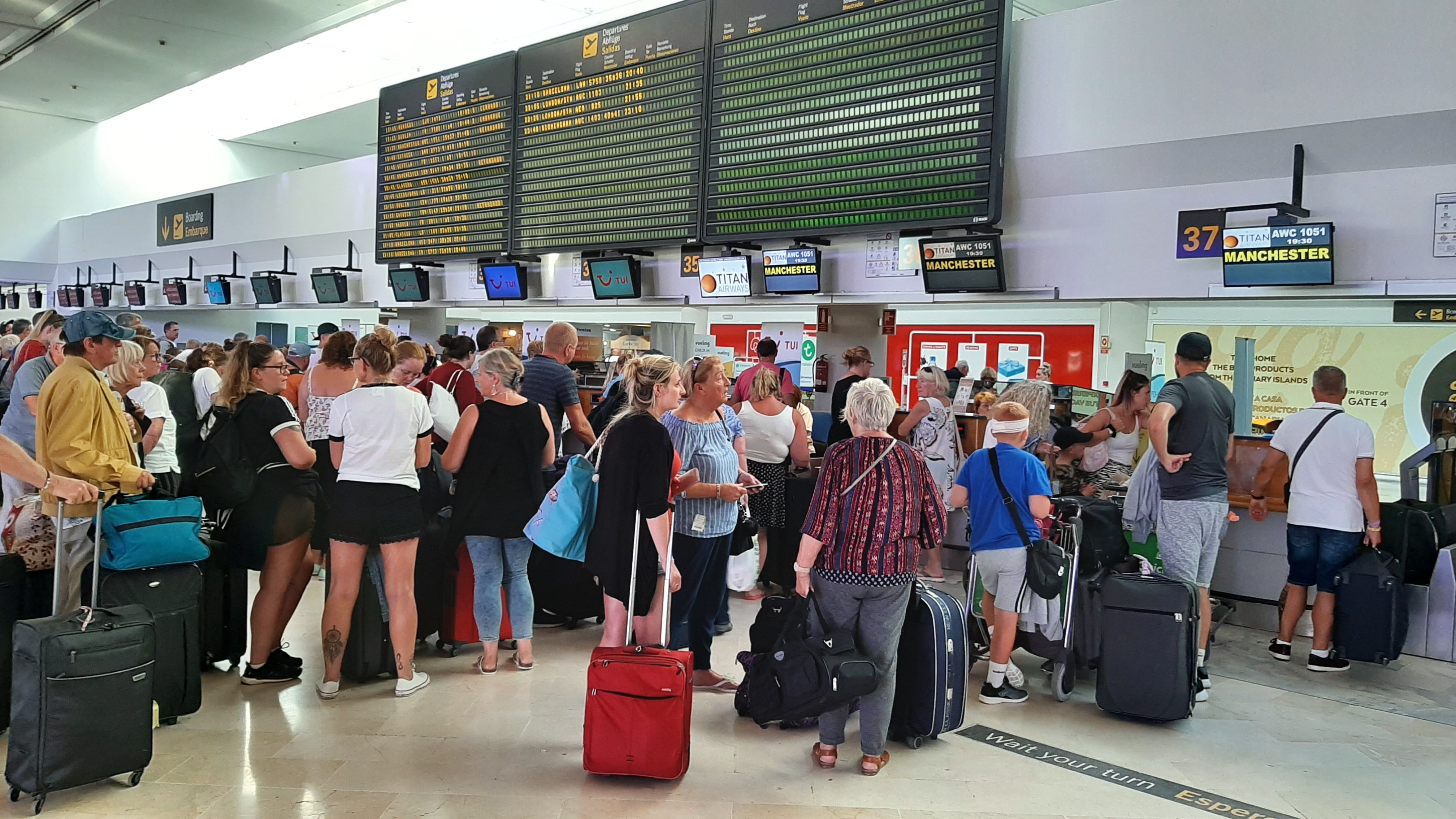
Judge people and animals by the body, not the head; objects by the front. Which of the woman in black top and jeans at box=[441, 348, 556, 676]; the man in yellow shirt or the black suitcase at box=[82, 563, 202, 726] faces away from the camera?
the woman in black top and jeans

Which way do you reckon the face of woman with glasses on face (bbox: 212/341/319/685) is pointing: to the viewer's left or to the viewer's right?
to the viewer's right

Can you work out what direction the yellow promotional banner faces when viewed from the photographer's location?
facing the viewer

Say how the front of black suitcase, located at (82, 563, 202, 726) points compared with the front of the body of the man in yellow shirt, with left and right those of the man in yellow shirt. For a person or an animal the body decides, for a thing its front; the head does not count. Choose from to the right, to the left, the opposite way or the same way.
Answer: to the right

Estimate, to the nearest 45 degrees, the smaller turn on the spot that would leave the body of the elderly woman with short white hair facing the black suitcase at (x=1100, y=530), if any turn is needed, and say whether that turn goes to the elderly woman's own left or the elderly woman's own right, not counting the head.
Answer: approximately 45° to the elderly woman's own right

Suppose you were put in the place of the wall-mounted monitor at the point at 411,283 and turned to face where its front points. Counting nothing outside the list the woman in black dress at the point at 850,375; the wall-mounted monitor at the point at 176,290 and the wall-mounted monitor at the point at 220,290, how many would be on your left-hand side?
1

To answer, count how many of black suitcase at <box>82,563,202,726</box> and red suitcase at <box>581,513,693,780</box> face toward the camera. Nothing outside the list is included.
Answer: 2

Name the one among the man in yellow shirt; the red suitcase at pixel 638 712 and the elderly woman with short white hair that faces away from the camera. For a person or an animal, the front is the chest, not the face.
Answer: the elderly woman with short white hair

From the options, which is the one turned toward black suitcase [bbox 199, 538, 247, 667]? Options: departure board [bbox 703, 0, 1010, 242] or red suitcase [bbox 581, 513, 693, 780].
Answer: the departure board

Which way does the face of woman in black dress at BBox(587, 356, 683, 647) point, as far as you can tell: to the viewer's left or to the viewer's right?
to the viewer's right

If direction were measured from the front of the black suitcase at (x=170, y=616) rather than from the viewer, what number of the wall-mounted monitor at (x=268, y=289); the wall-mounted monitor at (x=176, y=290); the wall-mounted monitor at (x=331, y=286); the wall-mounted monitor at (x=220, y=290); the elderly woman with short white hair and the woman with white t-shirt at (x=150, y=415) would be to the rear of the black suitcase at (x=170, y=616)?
5

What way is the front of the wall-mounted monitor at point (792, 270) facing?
toward the camera

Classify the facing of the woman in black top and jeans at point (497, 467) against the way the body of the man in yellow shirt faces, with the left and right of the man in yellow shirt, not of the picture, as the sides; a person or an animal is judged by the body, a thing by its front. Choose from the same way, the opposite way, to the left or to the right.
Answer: to the left

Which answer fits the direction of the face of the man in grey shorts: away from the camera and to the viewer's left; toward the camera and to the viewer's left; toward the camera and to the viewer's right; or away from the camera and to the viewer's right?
away from the camera and to the viewer's left

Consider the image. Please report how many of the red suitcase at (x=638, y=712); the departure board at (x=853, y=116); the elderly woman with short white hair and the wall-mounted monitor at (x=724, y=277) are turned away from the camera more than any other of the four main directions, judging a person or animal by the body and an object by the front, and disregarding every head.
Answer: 1

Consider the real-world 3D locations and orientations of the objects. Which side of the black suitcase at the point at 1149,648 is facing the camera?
front

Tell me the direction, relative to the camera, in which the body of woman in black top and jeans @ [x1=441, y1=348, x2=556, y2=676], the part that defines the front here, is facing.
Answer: away from the camera

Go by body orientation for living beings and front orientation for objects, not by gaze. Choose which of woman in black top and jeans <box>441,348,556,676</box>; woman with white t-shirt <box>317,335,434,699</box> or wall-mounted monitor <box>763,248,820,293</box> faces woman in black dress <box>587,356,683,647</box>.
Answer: the wall-mounted monitor

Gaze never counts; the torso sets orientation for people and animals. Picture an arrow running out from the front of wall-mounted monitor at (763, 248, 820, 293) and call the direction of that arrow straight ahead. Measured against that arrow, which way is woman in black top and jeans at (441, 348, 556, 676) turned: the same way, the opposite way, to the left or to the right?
the opposite way

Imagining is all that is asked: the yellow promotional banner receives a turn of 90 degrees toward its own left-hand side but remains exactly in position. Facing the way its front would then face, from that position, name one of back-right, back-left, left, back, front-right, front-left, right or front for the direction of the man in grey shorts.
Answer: right
